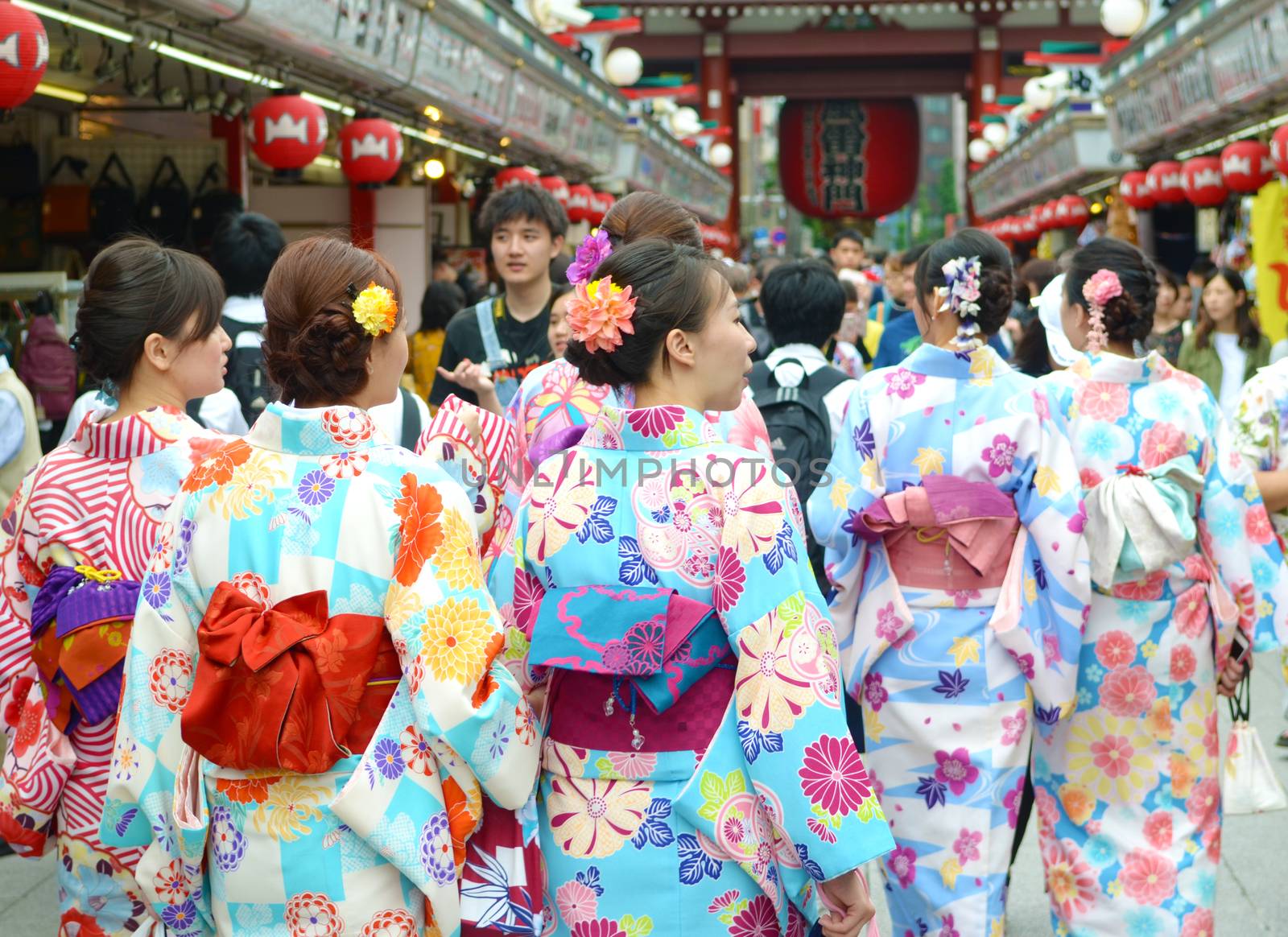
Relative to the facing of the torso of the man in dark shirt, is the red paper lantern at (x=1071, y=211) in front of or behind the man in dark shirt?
behind

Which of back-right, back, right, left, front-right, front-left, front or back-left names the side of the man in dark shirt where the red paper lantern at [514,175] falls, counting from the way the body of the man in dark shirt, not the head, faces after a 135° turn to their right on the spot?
front-right

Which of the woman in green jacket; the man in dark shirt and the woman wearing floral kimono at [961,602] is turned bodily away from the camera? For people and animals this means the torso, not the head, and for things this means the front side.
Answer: the woman wearing floral kimono

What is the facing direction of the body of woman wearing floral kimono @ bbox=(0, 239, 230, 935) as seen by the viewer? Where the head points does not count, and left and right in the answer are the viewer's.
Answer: facing away from the viewer and to the right of the viewer

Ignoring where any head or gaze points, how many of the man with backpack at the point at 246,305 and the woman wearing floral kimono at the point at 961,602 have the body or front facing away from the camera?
2

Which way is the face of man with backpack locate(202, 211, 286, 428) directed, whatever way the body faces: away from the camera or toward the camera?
away from the camera

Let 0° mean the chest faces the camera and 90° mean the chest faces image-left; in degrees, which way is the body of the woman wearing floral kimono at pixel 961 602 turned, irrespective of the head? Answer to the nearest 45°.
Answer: approximately 180°

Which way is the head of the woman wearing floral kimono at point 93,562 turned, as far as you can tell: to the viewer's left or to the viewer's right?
to the viewer's right

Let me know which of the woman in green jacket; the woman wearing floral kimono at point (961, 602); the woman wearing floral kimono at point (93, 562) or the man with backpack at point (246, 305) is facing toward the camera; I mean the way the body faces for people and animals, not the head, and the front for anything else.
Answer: the woman in green jacket

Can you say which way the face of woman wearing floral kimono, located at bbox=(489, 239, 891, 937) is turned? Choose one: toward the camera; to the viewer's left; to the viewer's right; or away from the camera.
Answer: to the viewer's right

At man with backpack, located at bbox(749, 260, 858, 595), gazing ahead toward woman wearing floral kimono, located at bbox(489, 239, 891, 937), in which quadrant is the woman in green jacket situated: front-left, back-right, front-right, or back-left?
back-left

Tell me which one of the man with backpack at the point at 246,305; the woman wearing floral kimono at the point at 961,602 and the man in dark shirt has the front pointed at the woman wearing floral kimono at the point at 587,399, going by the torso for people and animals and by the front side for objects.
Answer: the man in dark shirt

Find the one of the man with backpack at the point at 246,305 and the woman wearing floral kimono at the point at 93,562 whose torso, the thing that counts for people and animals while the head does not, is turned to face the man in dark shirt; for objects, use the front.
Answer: the woman wearing floral kimono

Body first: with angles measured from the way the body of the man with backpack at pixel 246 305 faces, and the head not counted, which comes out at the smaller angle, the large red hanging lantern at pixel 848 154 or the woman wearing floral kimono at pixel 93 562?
the large red hanging lantern

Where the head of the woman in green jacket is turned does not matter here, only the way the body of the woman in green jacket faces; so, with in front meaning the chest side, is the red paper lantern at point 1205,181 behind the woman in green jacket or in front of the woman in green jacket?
behind

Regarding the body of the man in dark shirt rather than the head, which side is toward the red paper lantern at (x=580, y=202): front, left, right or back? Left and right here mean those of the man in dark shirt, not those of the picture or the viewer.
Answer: back

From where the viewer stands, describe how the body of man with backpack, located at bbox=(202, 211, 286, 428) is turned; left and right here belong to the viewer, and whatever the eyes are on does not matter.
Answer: facing away from the viewer
